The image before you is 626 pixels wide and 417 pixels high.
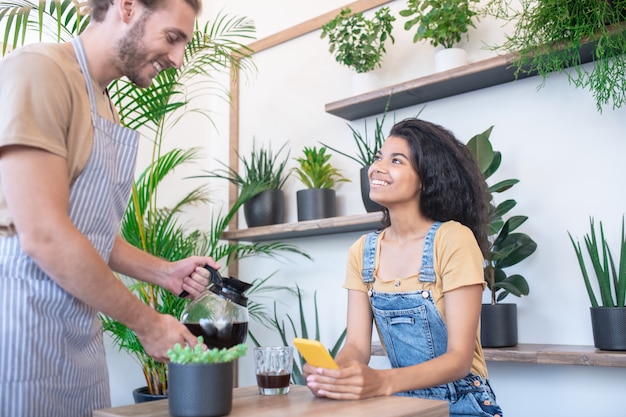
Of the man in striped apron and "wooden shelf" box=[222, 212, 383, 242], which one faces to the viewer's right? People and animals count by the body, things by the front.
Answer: the man in striped apron

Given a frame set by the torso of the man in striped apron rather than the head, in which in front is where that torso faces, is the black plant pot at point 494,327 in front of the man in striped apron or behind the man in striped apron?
in front

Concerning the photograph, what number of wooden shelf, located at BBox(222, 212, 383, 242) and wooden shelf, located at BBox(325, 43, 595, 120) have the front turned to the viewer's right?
0

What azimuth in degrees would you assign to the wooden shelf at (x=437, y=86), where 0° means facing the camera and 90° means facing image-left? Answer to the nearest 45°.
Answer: approximately 45°

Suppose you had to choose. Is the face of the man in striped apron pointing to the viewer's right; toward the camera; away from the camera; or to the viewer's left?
to the viewer's right

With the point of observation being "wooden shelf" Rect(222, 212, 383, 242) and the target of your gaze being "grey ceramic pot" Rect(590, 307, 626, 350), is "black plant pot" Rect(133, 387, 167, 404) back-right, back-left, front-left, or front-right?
back-right

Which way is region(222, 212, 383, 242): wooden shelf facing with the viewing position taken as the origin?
facing the viewer and to the left of the viewer

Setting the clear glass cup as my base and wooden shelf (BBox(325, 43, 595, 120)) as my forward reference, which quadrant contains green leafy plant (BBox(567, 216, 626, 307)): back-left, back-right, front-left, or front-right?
front-right

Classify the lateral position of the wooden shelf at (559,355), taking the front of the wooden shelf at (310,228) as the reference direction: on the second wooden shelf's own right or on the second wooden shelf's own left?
on the second wooden shelf's own left

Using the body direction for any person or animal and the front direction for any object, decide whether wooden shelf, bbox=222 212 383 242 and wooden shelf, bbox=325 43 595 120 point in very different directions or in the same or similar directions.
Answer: same or similar directions

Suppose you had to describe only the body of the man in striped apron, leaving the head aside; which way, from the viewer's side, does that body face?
to the viewer's right

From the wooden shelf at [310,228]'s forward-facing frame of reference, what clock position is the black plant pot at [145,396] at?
The black plant pot is roughly at 1 o'clock from the wooden shelf.

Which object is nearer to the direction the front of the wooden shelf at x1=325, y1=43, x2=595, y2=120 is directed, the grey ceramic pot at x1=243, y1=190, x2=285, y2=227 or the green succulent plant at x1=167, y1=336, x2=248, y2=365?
the green succulent plant
